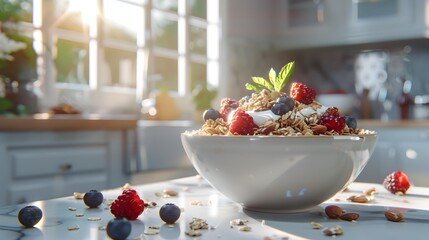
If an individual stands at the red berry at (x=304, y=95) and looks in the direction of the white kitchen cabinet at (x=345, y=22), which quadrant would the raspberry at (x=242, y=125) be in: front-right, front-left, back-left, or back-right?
back-left

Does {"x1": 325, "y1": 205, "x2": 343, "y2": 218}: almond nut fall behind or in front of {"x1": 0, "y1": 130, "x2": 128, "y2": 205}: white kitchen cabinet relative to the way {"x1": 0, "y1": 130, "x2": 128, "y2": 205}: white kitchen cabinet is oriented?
in front

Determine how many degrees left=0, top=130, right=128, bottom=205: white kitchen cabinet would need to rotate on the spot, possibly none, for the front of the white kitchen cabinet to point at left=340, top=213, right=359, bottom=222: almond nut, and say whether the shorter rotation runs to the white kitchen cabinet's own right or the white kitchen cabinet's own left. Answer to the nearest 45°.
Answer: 0° — it already faces it

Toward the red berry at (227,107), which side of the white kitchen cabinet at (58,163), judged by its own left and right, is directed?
front

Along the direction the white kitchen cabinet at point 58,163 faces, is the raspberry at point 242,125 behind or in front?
in front

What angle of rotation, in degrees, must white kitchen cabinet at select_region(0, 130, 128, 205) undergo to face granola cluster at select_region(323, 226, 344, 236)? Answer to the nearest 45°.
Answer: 0° — it already faces it

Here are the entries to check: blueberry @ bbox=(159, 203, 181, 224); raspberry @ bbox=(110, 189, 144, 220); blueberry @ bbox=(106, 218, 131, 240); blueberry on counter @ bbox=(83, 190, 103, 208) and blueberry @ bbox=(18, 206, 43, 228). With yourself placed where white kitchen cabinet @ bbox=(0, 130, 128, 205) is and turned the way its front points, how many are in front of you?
5

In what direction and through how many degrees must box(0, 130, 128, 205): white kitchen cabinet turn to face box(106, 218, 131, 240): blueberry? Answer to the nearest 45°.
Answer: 0° — it already faces it

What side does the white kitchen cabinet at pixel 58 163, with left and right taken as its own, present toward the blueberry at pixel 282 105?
front

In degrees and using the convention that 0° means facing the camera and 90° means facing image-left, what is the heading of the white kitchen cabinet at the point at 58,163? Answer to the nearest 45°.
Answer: approximately 0°
